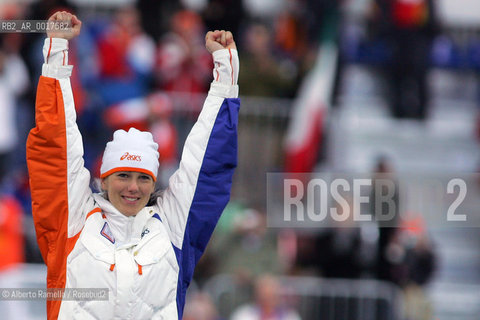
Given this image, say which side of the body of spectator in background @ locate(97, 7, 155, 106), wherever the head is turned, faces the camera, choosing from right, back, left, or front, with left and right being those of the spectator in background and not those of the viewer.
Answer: front

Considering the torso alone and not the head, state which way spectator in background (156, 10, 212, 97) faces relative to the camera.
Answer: toward the camera

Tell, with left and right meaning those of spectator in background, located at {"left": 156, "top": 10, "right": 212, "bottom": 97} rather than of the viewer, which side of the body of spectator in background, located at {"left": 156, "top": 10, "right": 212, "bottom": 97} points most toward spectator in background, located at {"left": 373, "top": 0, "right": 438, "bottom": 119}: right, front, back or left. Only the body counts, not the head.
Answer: left

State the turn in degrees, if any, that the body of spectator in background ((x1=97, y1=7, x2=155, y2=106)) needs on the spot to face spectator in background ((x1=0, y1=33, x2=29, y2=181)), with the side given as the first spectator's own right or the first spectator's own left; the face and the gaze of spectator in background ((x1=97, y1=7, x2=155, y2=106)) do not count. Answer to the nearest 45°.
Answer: approximately 90° to the first spectator's own right

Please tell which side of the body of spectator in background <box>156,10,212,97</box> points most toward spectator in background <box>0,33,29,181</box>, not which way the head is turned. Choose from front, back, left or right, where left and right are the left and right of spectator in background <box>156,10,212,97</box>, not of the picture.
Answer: right

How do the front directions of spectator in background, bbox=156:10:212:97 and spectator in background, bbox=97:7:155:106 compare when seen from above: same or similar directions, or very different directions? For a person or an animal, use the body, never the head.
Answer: same or similar directions

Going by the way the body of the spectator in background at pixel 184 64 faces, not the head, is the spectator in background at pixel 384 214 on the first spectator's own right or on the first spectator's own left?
on the first spectator's own left

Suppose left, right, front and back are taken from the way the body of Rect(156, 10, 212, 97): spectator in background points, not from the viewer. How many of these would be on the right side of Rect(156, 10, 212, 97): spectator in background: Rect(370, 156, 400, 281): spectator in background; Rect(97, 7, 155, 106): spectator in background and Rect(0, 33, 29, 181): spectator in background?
2

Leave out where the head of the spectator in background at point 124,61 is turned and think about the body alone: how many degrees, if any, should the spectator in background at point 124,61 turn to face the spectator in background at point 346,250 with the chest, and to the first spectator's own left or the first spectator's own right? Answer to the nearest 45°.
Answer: approximately 90° to the first spectator's own left

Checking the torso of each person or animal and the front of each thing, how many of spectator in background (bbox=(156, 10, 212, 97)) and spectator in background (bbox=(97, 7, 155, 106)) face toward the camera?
2

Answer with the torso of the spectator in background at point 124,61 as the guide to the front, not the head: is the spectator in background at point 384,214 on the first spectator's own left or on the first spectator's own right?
on the first spectator's own left
